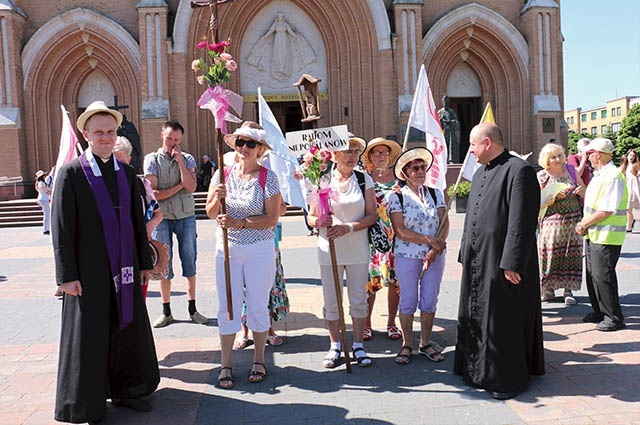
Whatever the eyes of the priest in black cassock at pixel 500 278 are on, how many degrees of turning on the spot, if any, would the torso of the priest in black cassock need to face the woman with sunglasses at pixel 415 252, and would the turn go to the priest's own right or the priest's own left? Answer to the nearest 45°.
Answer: approximately 90° to the priest's own right

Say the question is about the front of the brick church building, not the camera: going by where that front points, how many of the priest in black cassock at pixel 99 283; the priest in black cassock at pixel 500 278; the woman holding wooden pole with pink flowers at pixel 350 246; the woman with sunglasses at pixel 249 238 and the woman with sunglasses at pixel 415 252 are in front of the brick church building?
5

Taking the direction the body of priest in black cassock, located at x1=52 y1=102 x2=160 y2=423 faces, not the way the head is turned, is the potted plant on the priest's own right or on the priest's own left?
on the priest's own left

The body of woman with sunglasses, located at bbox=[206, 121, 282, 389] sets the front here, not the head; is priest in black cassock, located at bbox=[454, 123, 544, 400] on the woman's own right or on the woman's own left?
on the woman's own left

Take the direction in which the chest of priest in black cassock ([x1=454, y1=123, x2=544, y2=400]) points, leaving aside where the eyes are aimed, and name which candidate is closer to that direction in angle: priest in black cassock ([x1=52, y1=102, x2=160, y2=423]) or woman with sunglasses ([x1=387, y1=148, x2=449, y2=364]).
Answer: the priest in black cassock

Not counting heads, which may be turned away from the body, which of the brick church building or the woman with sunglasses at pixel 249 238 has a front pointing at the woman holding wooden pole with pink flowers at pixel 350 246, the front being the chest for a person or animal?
the brick church building

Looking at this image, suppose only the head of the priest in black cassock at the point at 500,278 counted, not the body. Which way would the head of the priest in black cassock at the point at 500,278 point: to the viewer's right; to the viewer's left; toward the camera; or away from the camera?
to the viewer's left

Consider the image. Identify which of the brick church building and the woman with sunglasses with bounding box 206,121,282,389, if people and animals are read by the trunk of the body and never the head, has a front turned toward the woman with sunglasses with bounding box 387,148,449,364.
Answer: the brick church building

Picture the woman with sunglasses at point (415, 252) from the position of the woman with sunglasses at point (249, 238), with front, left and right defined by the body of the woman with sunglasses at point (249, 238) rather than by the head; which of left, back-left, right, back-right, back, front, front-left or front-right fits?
left

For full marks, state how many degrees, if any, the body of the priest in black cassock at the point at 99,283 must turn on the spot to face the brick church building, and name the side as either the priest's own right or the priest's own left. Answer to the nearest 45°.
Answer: approximately 135° to the priest's own left

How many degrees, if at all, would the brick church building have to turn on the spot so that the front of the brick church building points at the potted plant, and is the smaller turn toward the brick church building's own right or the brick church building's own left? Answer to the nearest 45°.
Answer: approximately 45° to the brick church building's own left

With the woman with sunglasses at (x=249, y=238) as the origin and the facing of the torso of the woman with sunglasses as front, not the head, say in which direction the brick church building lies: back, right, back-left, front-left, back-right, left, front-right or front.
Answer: back

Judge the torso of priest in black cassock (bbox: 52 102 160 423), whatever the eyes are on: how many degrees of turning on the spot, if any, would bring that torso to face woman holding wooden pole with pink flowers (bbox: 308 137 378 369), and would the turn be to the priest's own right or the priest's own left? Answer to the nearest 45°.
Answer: approximately 45° to the priest's own left

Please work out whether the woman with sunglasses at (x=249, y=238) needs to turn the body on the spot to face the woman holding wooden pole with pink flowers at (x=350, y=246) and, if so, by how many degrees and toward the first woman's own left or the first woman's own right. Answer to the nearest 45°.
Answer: approximately 90° to the first woman's own left
